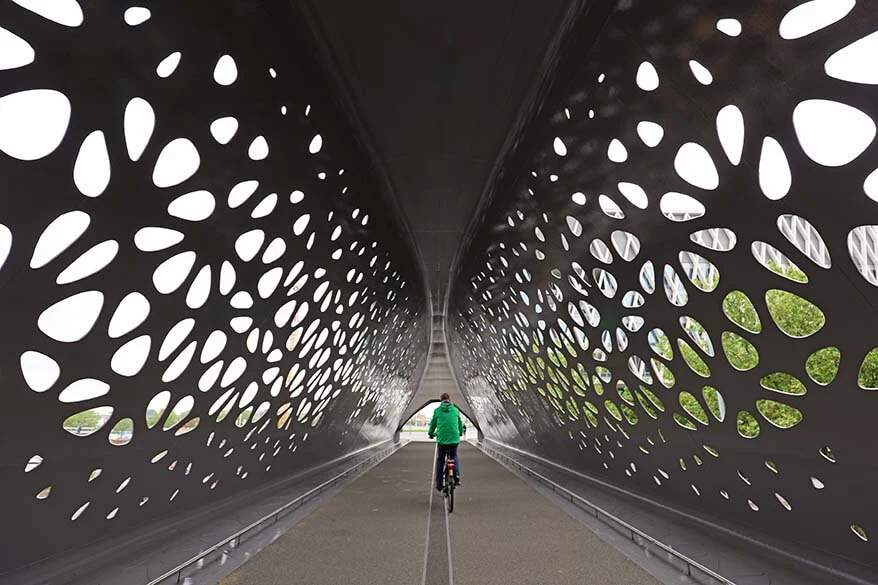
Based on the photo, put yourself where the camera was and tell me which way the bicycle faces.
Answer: facing away from the viewer

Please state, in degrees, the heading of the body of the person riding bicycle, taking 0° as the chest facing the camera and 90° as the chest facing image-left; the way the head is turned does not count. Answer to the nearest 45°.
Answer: approximately 180°
